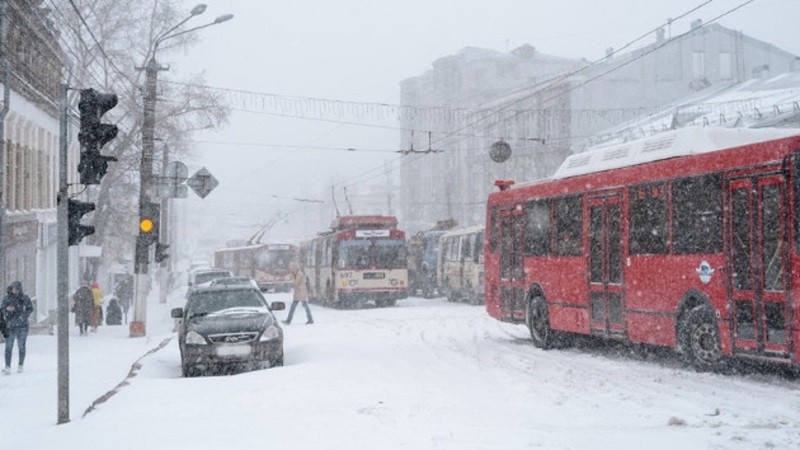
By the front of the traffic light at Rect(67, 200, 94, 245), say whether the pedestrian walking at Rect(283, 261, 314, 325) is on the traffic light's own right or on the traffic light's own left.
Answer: on the traffic light's own left

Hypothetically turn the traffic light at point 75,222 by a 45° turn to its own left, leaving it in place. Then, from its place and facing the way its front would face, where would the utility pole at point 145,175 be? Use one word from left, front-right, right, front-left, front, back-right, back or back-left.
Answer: front-left

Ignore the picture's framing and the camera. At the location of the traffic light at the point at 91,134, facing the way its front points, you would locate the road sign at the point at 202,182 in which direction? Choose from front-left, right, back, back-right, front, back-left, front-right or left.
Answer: left

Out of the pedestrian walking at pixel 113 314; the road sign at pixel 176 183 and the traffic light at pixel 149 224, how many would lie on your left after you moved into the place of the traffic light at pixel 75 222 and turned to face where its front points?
3

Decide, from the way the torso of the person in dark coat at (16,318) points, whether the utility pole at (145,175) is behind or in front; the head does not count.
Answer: behind
